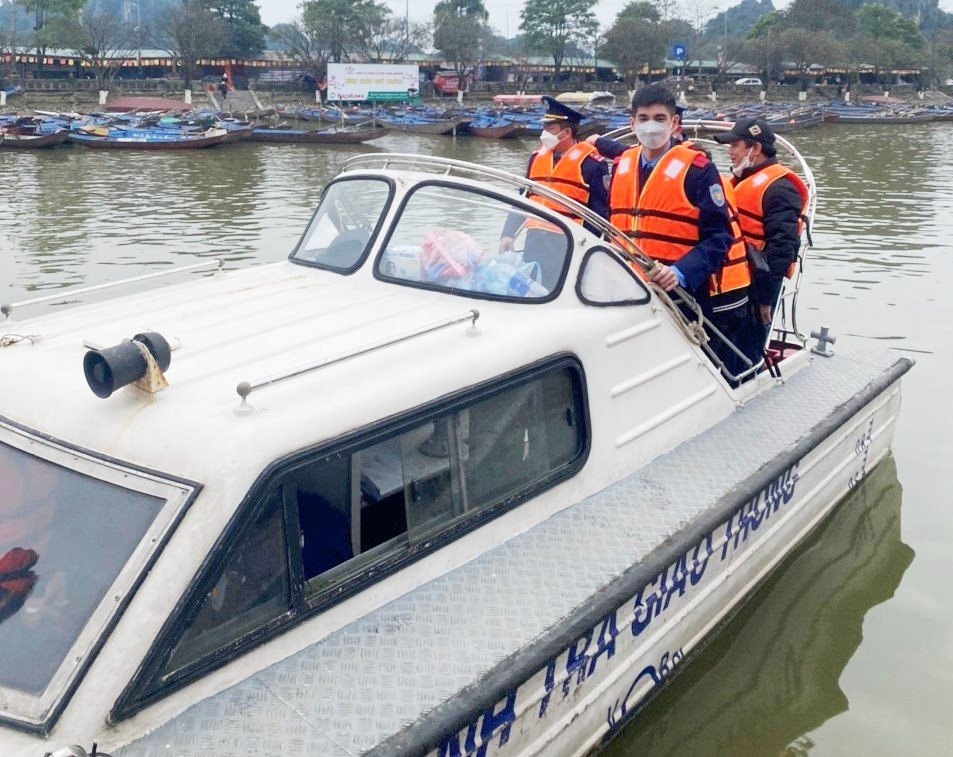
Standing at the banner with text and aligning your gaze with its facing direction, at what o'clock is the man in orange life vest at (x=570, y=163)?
The man in orange life vest is roughly at 12 o'clock from the banner with text.

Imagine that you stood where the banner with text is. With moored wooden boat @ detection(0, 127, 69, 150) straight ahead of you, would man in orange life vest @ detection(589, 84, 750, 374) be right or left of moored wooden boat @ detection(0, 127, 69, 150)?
left

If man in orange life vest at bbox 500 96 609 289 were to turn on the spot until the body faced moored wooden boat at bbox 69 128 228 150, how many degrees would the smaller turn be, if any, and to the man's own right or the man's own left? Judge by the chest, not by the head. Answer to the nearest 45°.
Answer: approximately 90° to the man's own right

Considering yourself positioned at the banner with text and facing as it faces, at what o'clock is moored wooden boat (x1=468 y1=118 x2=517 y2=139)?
The moored wooden boat is roughly at 11 o'clock from the banner with text.

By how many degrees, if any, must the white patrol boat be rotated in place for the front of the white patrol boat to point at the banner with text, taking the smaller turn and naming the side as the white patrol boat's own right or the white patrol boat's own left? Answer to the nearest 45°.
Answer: approximately 135° to the white patrol boat's own right

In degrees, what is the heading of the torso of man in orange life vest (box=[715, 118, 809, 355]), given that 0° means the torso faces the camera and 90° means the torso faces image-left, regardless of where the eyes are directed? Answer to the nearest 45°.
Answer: approximately 90°

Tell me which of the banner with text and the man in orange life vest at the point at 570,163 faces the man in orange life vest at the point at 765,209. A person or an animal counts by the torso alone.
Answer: the banner with text

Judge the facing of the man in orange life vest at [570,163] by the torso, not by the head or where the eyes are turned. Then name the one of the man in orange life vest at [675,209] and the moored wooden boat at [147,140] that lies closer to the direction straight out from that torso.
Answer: the man in orange life vest

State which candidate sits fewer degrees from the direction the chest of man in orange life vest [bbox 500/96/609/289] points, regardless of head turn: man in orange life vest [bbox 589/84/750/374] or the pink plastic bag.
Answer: the pink plastic bag

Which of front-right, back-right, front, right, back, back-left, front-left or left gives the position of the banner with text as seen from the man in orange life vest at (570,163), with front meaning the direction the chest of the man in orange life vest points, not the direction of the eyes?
back-right
